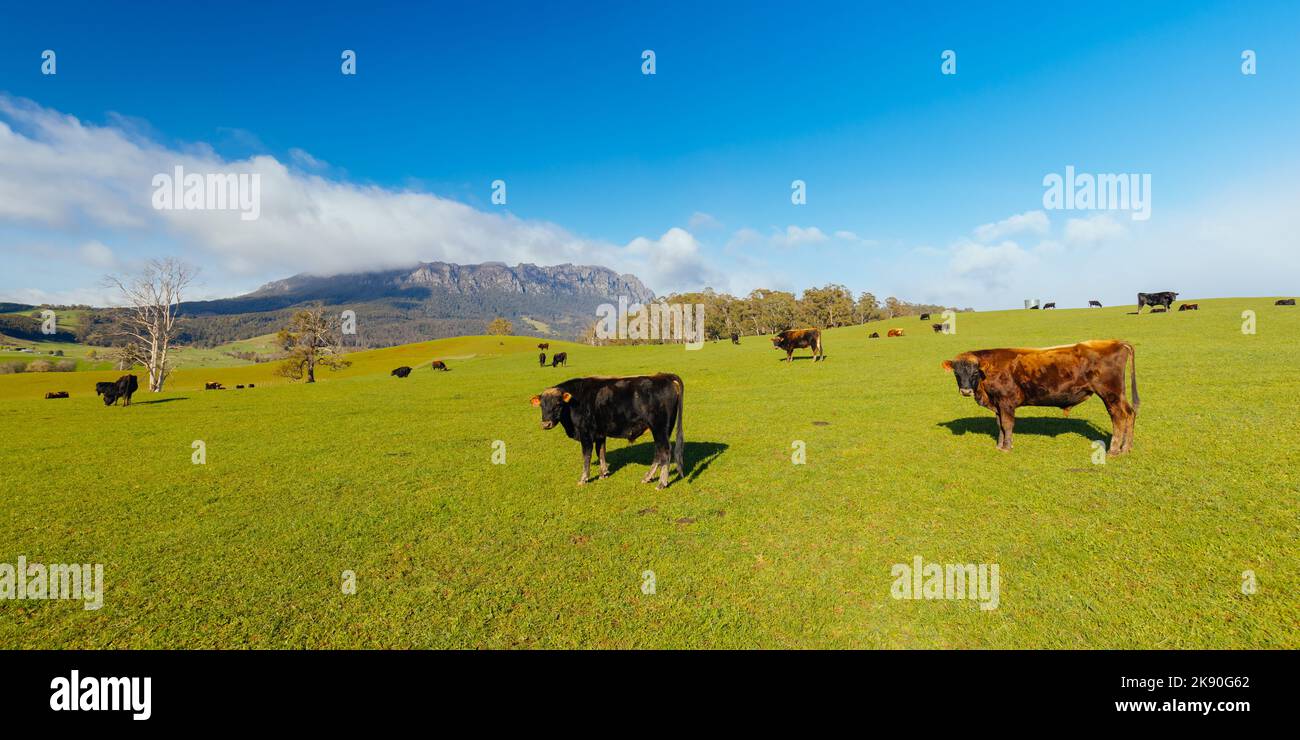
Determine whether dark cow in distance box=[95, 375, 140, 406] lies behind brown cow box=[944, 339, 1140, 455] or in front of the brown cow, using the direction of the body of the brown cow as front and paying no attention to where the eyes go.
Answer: in front

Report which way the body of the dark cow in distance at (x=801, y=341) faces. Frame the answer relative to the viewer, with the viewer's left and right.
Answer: facing to the left of the viewer

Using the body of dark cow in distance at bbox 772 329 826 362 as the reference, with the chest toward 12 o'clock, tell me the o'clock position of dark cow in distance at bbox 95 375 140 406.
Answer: dark cow in distance at bbox 95 375 140 406 is roughly at 11 o'clock from dark cow in distance at bbox 772 329 826 362.

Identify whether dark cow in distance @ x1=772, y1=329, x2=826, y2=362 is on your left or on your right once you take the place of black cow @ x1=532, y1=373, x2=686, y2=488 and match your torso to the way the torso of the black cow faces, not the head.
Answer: on your right

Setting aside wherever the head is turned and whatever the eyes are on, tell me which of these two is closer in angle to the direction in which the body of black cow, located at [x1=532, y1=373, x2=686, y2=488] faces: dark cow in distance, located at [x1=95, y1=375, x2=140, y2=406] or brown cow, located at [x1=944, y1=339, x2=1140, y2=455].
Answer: the dark cow in distance

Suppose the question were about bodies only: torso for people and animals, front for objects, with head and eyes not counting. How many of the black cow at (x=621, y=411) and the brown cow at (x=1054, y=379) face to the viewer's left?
2

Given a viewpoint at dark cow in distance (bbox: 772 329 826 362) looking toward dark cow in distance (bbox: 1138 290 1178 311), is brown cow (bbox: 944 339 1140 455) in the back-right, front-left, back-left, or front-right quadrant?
back-right

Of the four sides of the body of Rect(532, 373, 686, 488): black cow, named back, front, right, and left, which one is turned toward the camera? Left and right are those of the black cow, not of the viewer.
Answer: left

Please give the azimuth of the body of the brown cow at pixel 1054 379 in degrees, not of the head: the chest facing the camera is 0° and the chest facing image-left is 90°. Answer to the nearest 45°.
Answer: approximately 90°
